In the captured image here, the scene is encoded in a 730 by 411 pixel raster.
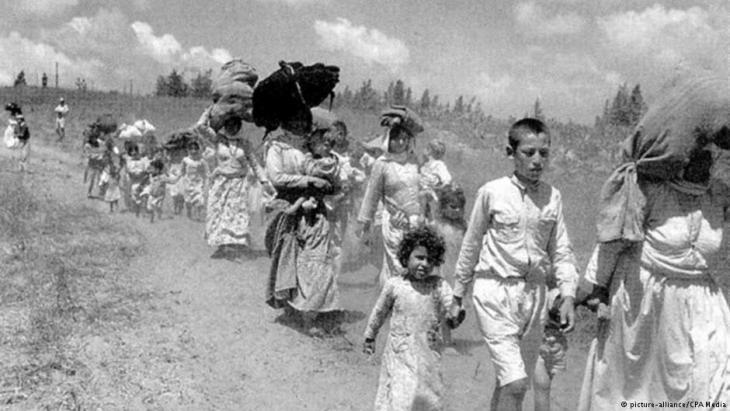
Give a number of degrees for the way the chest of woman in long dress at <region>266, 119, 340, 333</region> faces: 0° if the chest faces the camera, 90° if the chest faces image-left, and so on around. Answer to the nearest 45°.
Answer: approximately 315°

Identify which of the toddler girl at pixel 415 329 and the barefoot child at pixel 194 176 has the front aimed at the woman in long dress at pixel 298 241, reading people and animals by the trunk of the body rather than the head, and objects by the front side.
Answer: the barefoot child

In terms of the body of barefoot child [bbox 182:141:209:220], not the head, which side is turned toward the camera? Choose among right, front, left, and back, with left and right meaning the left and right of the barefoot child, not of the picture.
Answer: front

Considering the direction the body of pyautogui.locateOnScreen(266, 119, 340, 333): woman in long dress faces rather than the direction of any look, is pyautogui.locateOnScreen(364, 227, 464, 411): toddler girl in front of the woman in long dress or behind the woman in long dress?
in front

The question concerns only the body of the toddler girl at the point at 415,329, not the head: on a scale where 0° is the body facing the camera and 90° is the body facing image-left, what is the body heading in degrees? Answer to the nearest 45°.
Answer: approximately 0°

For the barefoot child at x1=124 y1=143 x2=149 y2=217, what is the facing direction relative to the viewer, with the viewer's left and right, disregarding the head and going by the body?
facing the viewer

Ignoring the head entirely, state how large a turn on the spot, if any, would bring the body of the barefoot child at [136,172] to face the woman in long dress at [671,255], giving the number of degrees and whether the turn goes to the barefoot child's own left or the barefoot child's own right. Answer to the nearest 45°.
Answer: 0° — they already face them

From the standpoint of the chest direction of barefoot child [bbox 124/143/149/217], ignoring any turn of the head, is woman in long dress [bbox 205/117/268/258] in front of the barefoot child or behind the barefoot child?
in front

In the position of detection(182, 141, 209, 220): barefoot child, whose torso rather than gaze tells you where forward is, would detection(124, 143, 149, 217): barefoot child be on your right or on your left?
on your right

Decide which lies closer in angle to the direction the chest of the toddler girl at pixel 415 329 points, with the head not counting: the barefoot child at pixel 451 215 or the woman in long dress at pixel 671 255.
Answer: the woman in long dress

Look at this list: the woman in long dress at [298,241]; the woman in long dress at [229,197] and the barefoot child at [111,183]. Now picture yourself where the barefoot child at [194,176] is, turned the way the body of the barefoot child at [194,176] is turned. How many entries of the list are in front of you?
2

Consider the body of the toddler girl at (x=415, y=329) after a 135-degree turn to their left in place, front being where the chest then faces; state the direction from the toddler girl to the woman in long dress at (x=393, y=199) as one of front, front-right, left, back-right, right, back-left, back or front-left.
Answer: front-left

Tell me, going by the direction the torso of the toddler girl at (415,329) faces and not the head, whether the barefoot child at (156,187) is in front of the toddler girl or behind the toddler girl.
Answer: behind

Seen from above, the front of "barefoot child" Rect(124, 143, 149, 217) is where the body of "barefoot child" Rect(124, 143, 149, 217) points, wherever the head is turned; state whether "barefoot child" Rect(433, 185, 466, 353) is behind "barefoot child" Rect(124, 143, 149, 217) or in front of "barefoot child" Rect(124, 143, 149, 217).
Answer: in front

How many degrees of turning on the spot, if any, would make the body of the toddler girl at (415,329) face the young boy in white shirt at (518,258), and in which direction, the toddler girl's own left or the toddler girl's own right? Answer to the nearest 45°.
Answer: approximately 90° to the toddler girl's own left
